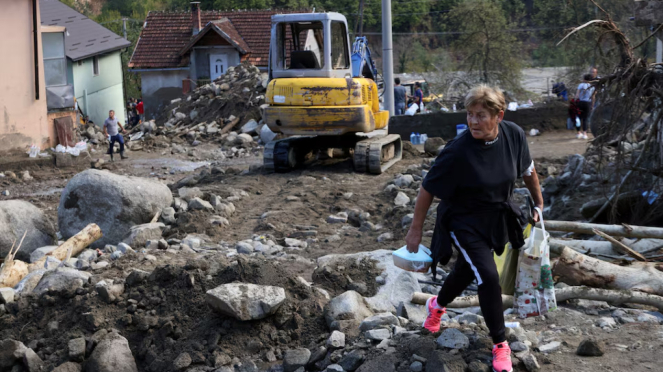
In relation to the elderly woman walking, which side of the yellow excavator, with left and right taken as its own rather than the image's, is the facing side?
back

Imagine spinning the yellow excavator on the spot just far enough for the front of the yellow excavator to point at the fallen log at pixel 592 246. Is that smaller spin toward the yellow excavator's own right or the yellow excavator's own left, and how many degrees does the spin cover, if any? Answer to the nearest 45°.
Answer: approximately 180°

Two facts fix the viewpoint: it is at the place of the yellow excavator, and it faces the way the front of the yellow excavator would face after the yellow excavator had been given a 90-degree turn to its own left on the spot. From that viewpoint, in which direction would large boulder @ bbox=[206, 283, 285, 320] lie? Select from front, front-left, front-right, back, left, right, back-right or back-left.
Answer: left

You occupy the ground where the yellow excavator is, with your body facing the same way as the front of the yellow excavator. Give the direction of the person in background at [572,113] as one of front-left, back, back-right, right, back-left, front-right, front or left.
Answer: front-right

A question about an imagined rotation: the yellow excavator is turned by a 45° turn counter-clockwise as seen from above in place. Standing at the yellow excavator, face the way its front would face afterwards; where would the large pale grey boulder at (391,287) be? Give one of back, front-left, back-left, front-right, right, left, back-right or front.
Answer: back-left

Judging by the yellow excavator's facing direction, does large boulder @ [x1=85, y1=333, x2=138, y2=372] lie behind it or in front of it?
behind

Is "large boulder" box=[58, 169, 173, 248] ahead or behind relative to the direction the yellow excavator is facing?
behind

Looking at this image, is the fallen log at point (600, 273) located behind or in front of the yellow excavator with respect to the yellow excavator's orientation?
behind

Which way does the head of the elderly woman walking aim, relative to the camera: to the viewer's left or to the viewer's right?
to the viewer's left

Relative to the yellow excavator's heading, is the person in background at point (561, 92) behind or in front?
in front

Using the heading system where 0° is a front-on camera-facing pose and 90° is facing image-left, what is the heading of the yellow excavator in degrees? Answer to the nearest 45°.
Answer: approximately 180°

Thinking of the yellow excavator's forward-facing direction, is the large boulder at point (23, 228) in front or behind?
behind
